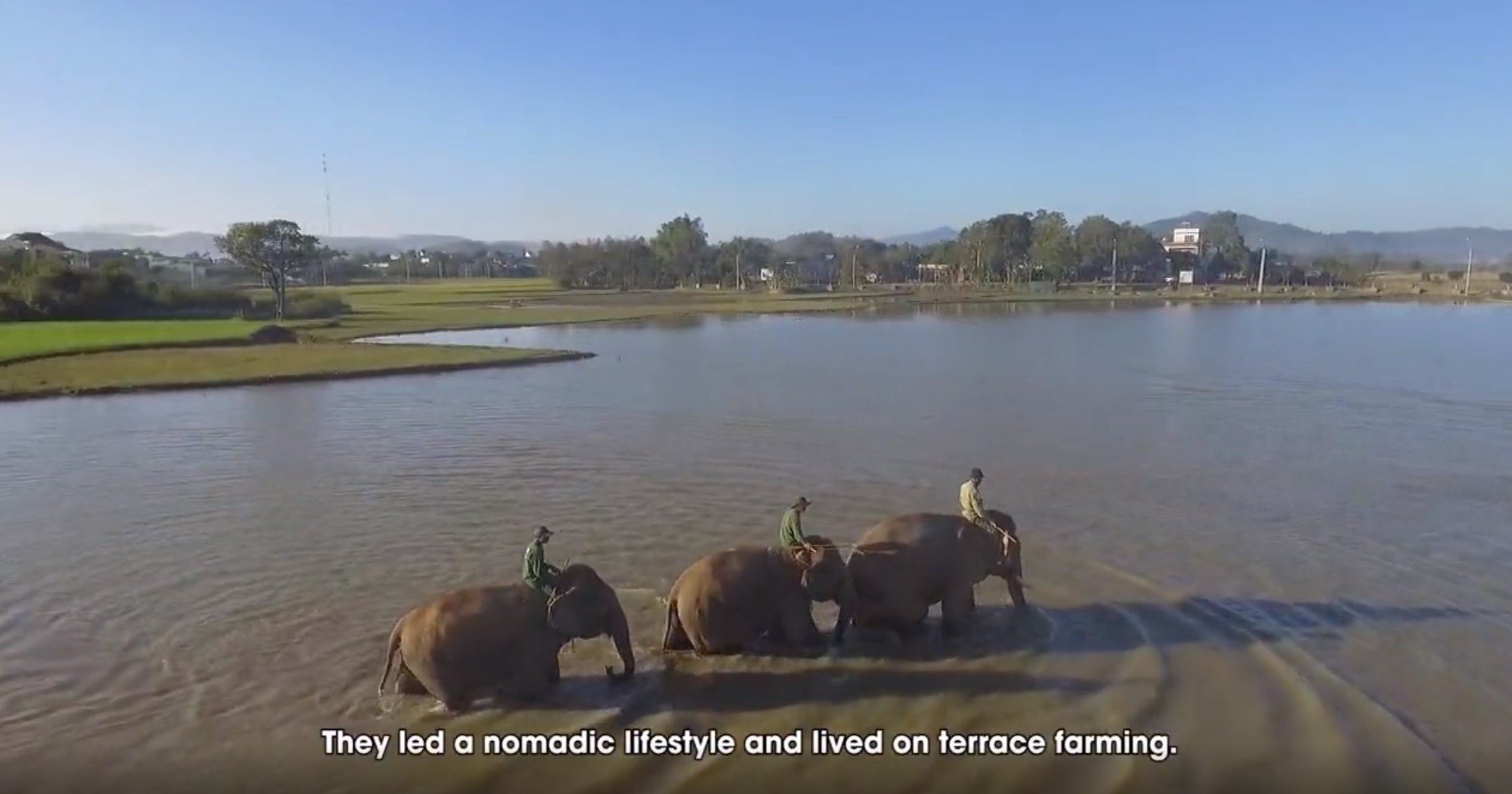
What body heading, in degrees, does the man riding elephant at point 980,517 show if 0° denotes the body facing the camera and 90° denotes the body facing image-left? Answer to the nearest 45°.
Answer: approximately 270°

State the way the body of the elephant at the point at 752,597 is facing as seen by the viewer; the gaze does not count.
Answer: to the viewer's right

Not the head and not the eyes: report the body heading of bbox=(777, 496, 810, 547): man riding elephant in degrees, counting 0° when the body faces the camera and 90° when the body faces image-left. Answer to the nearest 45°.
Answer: approximately 270°

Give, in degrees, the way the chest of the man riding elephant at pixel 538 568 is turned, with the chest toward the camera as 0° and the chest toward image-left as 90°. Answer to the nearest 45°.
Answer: approximately 270°

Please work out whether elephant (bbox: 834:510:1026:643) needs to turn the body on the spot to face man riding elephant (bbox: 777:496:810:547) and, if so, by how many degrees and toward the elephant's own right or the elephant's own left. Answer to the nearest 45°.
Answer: approximately 180°

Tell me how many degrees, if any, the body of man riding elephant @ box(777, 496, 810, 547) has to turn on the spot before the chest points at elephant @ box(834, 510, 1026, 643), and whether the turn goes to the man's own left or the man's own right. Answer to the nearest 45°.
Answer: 0° — they already face it

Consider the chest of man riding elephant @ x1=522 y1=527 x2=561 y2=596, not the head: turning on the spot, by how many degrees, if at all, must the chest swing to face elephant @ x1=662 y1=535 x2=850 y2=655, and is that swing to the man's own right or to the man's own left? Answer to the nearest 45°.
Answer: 0° — they already face it

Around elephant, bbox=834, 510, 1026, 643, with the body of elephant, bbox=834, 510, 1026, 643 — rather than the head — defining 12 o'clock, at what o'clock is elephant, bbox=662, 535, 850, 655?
elephant, bbox=662, 535, 850, 655 is roughly at 5 o'clock from elephant, bbox=834, 510, 1026, 643.

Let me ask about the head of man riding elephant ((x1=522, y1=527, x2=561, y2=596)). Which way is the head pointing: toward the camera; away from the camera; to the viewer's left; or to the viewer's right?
to the viewer's right

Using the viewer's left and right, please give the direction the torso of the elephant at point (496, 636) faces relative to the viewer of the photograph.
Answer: facing to the right of the viewer

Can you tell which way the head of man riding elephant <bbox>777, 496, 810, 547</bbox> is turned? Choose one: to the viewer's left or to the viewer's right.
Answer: to the viewer's right

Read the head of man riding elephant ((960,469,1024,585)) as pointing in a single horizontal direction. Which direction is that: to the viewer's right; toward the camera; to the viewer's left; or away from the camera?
to the viewer's right

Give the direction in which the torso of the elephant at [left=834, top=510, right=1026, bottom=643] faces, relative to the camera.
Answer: to the viewer's right

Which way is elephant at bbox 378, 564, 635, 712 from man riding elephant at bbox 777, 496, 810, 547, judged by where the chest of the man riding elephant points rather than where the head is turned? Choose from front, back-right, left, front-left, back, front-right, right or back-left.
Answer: back-right

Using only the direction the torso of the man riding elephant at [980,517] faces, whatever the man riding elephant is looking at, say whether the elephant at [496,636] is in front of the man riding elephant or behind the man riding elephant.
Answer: behind
